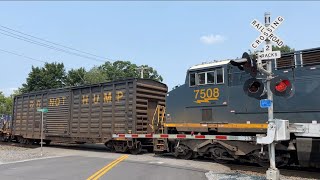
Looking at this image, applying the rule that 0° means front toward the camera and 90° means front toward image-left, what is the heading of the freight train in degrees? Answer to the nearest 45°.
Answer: approximately 135°

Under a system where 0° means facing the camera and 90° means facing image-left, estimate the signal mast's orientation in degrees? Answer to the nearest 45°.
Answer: approximately 0°

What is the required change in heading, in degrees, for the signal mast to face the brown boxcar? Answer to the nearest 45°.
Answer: approximately 135° to its right

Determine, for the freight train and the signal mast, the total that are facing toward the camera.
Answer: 1

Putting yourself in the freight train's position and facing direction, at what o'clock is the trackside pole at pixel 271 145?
The trackside pole is roughly at 7 o'clock from the freight train.
